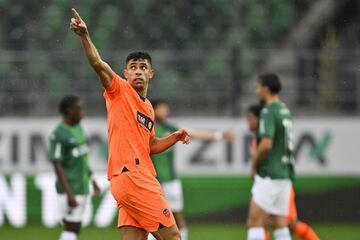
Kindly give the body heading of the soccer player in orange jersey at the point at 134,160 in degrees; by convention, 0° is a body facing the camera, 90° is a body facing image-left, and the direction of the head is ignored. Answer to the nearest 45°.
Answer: approximately 315°
